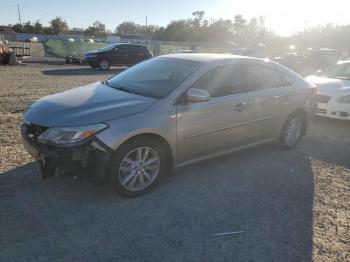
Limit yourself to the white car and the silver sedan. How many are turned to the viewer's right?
0

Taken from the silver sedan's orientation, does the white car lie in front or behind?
behind

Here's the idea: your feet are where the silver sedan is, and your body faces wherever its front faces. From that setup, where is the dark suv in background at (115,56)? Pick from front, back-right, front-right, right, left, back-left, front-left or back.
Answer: back-right

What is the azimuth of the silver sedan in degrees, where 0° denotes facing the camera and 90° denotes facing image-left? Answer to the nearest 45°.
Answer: approximately 45°

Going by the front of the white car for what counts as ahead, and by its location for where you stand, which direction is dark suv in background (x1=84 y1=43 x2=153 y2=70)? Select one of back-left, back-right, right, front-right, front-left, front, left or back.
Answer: right

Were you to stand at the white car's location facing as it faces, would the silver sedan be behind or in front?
in front

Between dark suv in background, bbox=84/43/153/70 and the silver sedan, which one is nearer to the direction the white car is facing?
the silver sedan
